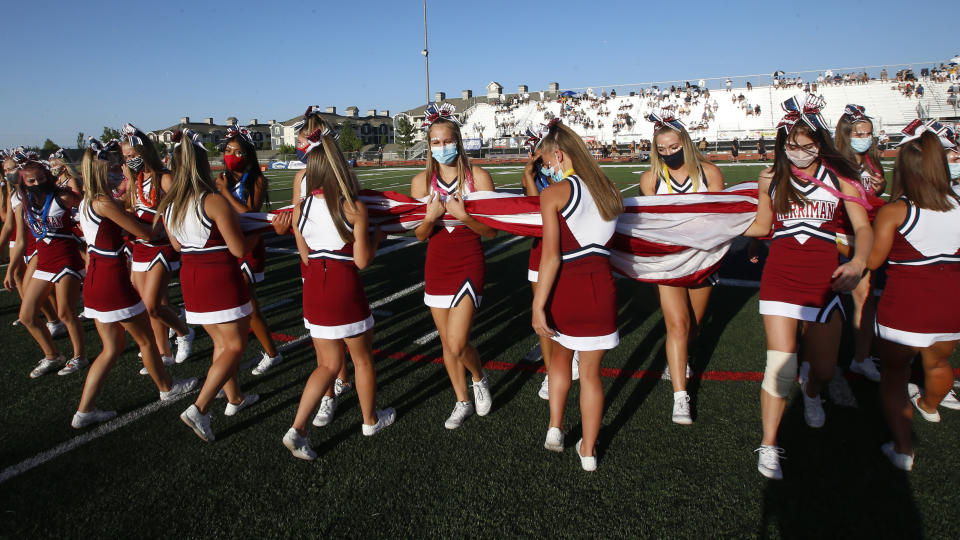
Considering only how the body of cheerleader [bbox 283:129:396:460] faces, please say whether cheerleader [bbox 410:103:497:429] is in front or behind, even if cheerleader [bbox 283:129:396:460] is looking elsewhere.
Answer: in front

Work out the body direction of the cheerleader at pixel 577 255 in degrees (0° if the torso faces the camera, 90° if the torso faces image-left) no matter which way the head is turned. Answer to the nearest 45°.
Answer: approximately 135°

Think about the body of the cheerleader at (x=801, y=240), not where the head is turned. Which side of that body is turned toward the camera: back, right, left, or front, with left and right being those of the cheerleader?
front

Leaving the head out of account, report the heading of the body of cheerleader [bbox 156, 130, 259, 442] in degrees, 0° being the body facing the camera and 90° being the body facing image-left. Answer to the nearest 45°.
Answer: approximately 225°

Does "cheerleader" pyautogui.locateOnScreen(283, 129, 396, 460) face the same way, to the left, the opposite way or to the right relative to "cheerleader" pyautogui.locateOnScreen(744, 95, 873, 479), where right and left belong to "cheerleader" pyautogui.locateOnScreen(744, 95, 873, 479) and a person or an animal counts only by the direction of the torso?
the opposite way

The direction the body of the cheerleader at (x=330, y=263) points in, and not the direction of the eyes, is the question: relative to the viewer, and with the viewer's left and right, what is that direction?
facing away from the viewer and to the right of the viewer

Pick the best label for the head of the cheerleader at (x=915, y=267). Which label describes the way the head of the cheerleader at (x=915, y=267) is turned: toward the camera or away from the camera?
away from the camera

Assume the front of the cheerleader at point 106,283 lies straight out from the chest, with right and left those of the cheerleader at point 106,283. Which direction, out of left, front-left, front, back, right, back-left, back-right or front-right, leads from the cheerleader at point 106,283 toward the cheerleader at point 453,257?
front-right

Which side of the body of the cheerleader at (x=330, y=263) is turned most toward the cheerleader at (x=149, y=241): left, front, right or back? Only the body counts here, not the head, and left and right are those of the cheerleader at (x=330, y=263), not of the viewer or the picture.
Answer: left

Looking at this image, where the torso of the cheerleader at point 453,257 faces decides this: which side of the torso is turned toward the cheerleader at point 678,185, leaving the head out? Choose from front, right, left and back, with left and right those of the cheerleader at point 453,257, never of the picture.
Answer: left

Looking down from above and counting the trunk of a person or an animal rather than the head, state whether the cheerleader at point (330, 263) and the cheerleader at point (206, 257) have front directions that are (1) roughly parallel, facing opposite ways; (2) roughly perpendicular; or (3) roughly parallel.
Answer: roughly parallel

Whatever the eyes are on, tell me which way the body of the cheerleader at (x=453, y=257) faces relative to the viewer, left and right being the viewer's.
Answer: facing the viewer

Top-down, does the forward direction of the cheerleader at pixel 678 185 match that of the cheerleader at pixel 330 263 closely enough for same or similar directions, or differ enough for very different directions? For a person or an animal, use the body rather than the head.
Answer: very different directions
